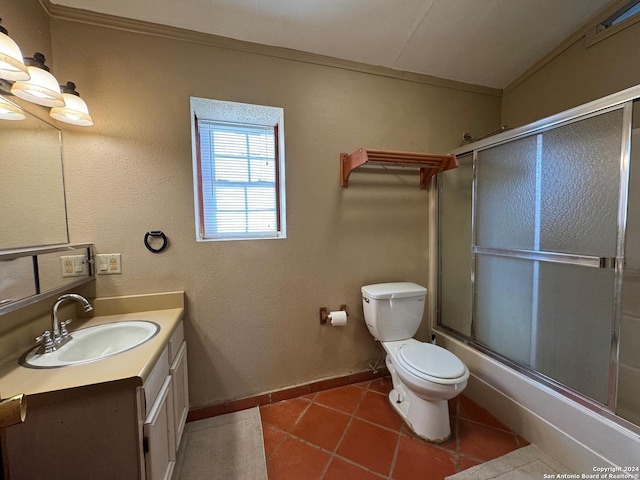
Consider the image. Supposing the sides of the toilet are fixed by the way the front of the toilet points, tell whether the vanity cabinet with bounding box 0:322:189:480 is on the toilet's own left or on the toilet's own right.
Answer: on the toilet's own right

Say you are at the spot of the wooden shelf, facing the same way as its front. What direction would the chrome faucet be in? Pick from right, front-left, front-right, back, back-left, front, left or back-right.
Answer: right

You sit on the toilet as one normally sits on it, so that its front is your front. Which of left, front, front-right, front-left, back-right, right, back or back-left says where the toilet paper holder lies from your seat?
back-right

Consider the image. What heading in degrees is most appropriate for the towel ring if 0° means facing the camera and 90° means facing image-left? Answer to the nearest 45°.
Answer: approximately 0°

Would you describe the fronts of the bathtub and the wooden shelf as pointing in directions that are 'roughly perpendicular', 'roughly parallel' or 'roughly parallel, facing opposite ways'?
roughly perpendicular

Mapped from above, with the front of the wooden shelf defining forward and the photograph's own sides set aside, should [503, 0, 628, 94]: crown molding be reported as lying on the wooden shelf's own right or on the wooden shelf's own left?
on the wooden shelf's own left

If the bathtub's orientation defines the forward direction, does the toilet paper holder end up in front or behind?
in front

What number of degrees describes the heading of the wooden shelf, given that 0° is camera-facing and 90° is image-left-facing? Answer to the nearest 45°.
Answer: approximately 315°
